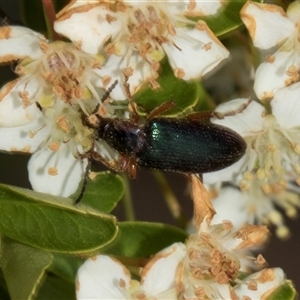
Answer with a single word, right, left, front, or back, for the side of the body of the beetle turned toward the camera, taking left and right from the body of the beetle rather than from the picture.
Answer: left
